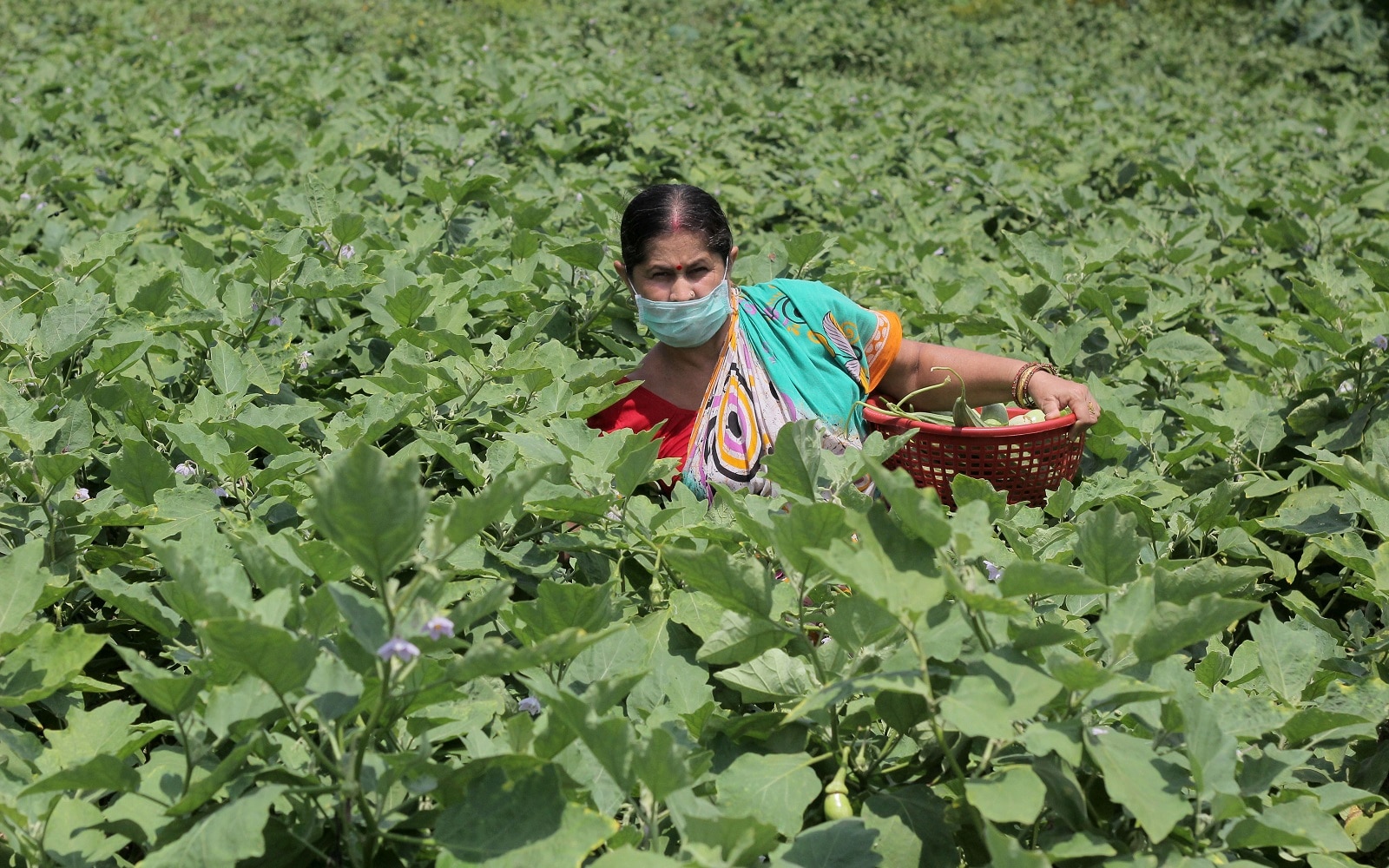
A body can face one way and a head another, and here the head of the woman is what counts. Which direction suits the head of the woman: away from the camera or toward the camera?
toward the camera

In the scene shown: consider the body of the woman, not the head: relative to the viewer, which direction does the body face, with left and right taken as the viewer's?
facing the viewer
